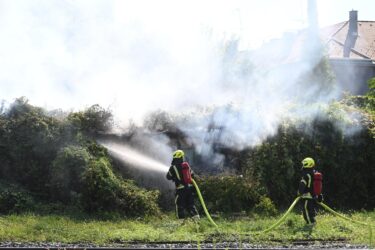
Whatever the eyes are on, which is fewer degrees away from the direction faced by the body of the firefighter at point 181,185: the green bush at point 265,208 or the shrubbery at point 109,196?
the shrubbery

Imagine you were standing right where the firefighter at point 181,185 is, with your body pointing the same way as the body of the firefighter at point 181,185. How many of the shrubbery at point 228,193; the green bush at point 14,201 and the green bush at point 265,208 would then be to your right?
2

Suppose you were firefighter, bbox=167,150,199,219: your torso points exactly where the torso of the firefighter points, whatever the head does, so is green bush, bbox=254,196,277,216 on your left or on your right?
on your right

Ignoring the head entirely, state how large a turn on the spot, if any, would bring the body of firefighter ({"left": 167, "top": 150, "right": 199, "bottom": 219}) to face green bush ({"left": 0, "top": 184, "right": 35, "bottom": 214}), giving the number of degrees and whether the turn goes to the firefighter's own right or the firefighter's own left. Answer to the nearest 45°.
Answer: approximately 45° to the firefighter's own left

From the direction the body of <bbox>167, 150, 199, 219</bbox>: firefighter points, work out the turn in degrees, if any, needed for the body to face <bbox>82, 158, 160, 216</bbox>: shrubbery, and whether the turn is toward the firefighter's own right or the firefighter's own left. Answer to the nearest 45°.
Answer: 0° — they already face it

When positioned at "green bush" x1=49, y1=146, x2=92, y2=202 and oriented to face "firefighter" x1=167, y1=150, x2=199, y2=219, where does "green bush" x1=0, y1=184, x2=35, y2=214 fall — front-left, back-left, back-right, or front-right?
back-right

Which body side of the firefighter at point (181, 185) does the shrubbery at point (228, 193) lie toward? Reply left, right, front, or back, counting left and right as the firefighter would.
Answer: right

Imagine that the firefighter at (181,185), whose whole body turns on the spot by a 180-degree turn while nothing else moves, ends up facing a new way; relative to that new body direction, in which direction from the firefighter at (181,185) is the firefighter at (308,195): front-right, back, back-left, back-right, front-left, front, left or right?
front-left

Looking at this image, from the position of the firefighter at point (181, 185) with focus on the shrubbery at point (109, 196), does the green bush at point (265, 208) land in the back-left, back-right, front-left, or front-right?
back-right

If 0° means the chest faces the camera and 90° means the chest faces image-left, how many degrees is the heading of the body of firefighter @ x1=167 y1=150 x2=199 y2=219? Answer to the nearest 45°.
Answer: approximately 135°
